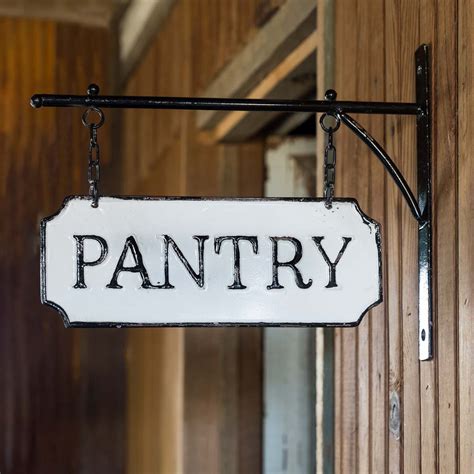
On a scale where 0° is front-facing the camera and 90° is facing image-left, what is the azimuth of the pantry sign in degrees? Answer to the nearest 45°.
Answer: approximately 0°

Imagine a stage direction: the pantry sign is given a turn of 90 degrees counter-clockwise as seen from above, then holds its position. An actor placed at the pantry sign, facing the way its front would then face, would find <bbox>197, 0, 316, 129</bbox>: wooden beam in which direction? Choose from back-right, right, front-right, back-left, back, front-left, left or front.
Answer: left

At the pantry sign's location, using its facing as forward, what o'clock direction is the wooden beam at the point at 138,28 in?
The wooden beam is roughly at 6 o'clock from the pantry sign.

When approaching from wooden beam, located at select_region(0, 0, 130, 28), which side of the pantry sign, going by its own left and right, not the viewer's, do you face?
back

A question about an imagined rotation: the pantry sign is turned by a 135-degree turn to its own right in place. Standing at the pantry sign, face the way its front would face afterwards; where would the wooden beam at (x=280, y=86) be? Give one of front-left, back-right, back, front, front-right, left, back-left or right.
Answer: front-right
